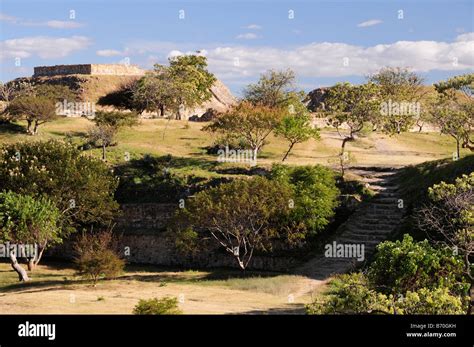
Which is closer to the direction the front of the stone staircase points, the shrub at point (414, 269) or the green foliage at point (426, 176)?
the shrub

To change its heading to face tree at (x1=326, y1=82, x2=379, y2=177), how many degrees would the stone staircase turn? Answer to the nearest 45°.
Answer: approximately 135° to its right

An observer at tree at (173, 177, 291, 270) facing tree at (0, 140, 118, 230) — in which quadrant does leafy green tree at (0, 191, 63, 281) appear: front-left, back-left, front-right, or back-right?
front-left

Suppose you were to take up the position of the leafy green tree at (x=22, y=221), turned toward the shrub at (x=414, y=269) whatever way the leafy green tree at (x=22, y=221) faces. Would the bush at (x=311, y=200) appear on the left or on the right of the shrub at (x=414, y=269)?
left

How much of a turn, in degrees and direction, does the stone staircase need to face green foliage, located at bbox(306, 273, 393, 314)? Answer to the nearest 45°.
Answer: approximately 45° to its left

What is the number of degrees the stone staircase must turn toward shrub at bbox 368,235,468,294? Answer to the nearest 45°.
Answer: approximately 45° to its left

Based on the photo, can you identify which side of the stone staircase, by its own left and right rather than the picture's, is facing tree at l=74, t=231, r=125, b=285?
front

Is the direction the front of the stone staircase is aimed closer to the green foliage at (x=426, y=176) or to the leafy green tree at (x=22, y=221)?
the leafy green tree

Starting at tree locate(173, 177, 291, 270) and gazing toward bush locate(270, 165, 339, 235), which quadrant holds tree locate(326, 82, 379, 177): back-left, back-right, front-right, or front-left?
front-left

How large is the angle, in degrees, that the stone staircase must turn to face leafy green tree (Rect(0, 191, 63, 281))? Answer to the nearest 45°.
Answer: approximately 45° to its right

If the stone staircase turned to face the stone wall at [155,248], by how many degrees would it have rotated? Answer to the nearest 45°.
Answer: approximately 45° to its right
